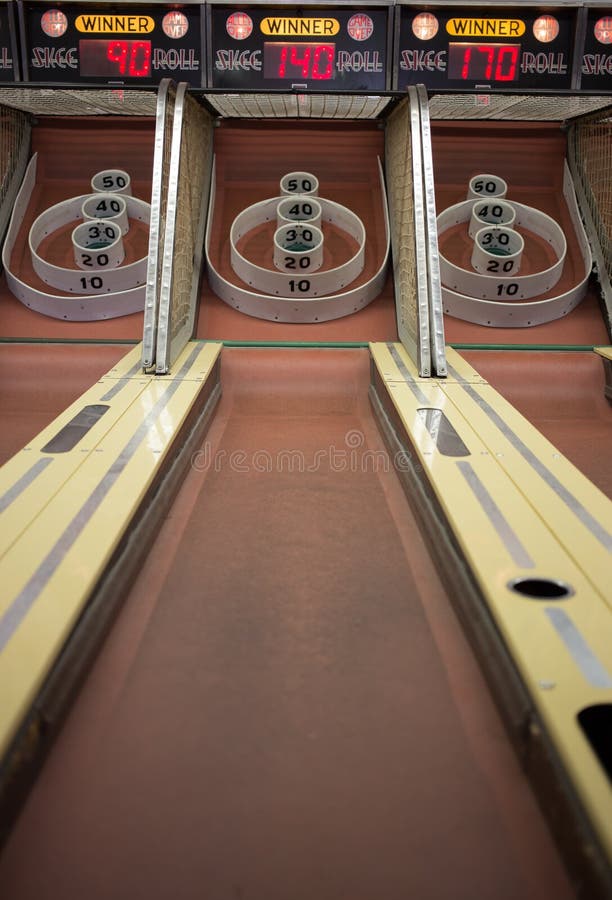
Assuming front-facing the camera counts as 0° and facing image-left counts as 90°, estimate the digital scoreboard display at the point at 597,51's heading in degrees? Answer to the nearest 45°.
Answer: approximately 0°

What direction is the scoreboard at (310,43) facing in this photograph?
toward the camera
